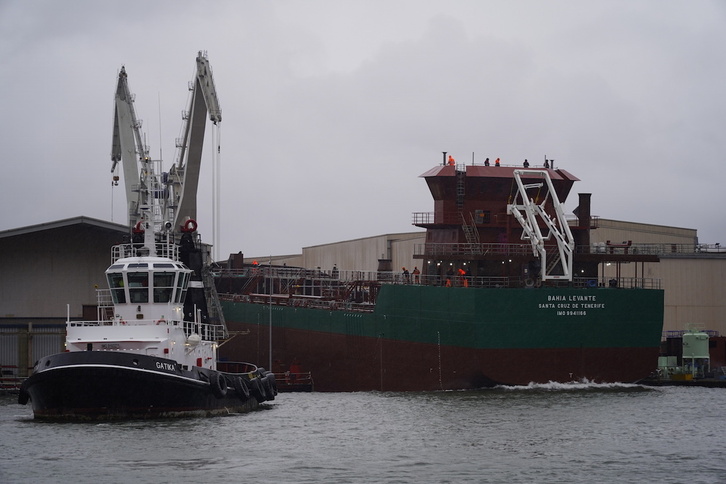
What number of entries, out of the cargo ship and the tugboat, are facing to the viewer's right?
0

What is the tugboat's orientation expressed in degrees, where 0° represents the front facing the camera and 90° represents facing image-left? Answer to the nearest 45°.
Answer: approximately 45°

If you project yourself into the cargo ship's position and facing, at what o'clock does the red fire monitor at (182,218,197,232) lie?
The red fire monitor is roughly at 10 o'clock from the cargo ship.

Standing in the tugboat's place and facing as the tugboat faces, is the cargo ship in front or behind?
behind

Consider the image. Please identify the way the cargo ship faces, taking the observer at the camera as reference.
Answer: facing away from the viewer and to the left of the viewer

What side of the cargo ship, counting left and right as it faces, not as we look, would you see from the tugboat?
left
